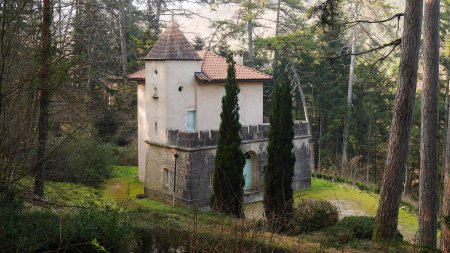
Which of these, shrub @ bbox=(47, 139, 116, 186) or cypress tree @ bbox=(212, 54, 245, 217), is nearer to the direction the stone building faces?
the cypress tree

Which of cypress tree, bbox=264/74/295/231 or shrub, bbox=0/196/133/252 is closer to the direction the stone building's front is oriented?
the cypress tree

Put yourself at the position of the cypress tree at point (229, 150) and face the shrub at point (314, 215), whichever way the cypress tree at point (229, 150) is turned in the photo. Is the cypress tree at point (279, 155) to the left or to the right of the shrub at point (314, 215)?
left

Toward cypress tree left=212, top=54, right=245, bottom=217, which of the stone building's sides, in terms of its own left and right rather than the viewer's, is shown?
front

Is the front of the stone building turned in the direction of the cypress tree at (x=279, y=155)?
yes

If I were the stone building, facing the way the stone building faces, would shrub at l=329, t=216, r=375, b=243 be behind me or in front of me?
in front

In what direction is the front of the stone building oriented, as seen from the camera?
facing the viewer and to the right of the viewer

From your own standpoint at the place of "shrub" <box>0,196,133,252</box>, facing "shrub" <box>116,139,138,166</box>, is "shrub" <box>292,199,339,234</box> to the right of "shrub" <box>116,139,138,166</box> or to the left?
right

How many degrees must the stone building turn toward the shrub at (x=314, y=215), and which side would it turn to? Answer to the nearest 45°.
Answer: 0° — it already faces it

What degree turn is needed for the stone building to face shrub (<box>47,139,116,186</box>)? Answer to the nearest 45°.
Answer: approximately 135° to its right

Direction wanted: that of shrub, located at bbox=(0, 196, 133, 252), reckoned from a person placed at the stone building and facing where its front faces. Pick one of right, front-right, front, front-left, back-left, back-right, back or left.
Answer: front-right
